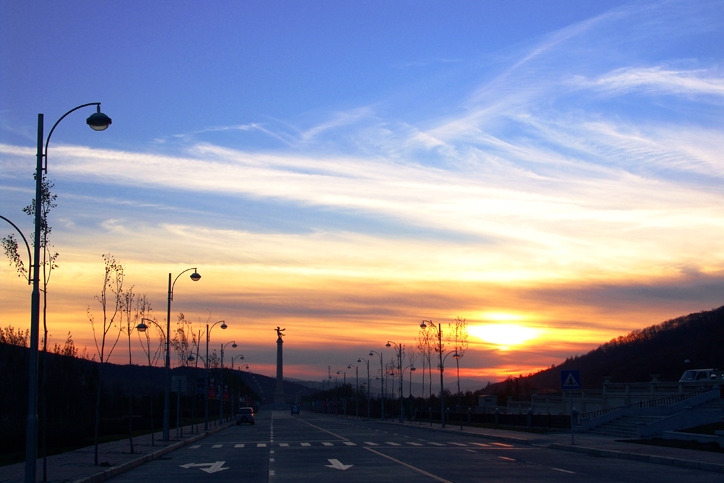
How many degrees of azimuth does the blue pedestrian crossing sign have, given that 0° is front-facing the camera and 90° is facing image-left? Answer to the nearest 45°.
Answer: approximately 0°

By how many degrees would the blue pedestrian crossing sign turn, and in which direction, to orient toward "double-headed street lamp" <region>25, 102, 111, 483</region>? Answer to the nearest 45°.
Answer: approximately 45° to its right
